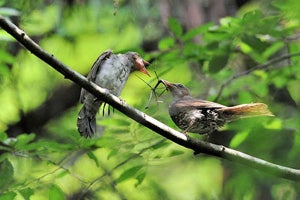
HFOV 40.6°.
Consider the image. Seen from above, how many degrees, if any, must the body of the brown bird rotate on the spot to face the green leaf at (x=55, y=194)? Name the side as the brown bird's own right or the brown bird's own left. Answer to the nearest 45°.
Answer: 0° — it already faces it

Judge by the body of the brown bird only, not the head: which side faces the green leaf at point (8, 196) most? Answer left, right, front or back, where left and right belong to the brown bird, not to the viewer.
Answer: front

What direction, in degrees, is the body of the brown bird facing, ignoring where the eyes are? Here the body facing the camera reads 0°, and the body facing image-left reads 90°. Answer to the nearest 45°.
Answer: approximately 90°

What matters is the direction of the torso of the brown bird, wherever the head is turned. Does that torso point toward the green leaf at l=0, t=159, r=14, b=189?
yes

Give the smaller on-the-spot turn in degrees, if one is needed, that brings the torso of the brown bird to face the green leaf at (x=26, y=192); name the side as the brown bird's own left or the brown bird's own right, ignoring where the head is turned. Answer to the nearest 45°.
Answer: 0° — it already faces it

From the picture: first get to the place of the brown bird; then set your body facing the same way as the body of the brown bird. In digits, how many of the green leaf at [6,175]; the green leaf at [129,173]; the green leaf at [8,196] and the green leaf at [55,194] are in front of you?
4

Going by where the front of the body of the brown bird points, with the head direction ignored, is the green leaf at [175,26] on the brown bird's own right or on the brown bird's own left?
on the brown bird's own right

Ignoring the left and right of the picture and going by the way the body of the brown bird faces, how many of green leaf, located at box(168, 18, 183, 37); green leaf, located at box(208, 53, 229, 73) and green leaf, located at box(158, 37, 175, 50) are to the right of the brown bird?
3

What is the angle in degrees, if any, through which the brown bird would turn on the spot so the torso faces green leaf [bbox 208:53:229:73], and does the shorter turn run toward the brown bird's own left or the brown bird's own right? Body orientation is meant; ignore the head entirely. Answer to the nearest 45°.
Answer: approximately 90° to the brown bird's own right
